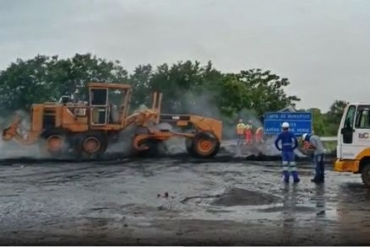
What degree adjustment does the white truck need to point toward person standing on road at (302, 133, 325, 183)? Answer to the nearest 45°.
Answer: approximately 45° to its right

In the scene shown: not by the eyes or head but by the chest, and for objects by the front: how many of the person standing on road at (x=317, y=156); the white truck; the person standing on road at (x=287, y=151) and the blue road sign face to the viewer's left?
2

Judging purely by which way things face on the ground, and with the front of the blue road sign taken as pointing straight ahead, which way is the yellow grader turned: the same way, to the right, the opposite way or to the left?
to the left

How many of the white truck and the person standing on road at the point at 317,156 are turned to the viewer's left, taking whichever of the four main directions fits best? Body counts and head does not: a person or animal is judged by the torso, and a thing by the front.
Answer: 2

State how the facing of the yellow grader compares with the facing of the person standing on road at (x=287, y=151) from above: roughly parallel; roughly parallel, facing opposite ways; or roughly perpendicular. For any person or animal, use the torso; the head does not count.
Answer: roughly perpendicular

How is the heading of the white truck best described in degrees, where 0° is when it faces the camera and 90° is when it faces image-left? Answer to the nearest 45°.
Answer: approximately 90°

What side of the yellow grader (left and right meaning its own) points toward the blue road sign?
front

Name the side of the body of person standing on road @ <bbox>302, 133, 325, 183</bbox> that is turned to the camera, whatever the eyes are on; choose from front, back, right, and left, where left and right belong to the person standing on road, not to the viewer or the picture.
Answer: left

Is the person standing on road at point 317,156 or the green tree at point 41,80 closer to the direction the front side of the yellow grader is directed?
the person standing on road

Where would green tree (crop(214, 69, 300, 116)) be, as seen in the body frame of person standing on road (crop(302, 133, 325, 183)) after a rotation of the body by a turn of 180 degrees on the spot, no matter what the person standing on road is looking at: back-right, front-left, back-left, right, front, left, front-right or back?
left

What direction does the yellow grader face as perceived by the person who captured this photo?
facing to the right of the viewer

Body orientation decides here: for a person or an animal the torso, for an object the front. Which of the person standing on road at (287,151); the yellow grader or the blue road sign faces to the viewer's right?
the yellow grader

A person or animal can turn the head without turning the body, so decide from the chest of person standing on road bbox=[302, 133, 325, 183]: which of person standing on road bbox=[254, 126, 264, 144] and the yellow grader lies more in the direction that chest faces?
the yellow grader

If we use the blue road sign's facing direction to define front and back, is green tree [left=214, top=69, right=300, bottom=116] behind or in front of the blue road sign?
behind
